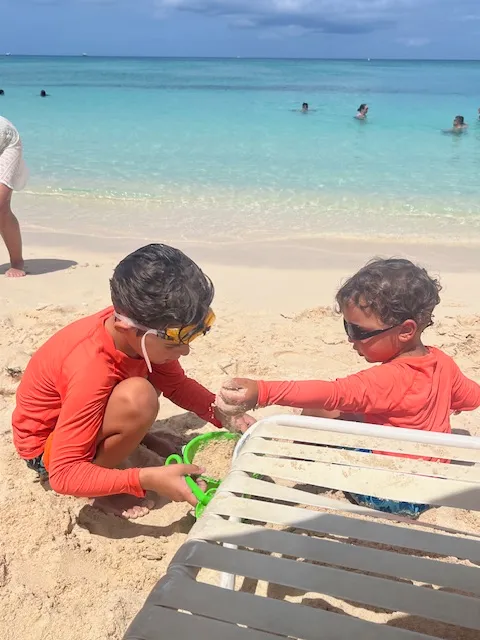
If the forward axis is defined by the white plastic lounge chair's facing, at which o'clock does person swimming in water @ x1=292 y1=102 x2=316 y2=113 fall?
The person swimming in water is roughly at 12 o'clock from the white plastic lounge chair.

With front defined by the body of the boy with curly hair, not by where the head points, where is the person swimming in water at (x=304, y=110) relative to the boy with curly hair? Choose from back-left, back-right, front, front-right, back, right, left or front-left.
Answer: front-right

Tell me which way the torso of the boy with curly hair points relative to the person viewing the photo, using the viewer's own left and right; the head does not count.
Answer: facing away from the viewer and to the left of the viewer

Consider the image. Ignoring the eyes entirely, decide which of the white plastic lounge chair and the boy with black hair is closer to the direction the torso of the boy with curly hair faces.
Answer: the boy with black hair

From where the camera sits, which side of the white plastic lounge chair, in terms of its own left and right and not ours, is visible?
back

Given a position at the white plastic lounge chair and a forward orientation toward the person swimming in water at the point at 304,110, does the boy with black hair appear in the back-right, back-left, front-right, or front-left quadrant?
front-left

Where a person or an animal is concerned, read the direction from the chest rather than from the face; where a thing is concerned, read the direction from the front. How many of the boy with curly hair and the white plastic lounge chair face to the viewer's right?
0

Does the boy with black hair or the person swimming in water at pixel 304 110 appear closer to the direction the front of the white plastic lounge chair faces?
the person swimming in water

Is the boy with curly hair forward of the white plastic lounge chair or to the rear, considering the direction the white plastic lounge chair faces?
forward
